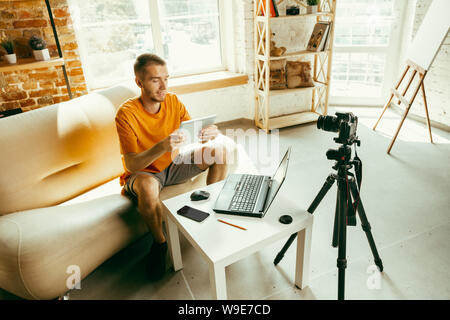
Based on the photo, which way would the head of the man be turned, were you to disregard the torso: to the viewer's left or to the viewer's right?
to the viewer's right

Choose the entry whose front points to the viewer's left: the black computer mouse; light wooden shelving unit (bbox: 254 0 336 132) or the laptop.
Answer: the laptop

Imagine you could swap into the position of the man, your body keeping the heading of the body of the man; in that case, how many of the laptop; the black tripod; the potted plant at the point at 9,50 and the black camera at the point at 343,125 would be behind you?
1

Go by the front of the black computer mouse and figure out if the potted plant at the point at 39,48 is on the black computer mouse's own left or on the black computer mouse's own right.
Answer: on the black computer mouse's own left

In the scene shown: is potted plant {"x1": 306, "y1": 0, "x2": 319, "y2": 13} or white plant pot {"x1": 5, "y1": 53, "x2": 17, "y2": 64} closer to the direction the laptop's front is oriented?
the white plant pot

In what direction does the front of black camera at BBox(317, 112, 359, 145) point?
to the viewer's left

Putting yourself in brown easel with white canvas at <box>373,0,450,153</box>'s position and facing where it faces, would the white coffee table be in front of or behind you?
in front

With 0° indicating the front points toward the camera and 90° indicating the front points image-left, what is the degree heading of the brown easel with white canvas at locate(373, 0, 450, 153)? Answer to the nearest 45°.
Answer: approximately 45°

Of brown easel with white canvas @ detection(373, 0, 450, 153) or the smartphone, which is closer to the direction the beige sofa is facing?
the smartphone

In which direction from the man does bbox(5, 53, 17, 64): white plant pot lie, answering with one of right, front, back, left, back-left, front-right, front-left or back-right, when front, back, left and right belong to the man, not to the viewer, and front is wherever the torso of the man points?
back

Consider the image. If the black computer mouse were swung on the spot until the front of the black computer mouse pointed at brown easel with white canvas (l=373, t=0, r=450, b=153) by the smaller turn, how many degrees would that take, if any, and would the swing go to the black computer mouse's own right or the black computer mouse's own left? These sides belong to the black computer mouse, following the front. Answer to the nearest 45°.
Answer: approximately 45° to the black computer mouse's own left

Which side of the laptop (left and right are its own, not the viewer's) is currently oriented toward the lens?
left

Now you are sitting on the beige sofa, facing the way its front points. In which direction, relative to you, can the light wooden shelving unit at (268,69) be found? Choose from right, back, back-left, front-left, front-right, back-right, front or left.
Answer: left

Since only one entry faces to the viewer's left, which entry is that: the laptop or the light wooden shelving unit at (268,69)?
the laptop

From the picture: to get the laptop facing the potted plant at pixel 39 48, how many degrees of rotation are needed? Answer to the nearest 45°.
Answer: approximately 45° to its right
